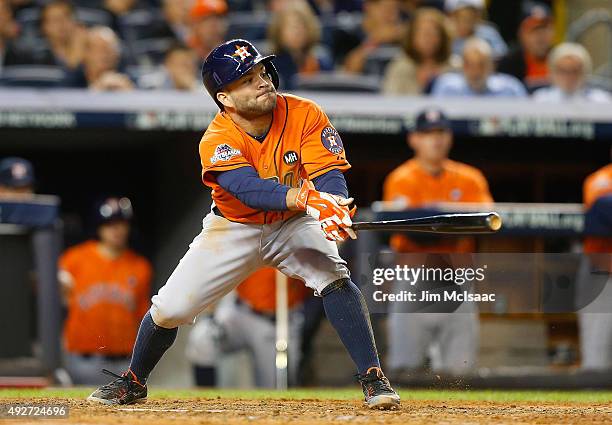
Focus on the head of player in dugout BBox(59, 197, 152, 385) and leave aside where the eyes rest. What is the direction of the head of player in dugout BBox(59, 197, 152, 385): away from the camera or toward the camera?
toward the camera

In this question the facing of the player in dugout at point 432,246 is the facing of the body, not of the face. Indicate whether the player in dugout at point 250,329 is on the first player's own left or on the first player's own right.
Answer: on the first player's own right

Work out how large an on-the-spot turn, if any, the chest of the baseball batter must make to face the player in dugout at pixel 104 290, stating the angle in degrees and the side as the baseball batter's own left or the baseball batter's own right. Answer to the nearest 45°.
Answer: approximately 180°

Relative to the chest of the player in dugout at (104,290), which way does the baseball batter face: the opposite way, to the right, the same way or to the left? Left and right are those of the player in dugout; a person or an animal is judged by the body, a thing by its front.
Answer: the same way

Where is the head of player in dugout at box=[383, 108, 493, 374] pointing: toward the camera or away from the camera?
toward the camera

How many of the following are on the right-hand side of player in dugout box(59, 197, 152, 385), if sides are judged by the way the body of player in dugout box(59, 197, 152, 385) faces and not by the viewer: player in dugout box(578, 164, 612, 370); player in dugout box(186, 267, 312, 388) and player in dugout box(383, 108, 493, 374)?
0

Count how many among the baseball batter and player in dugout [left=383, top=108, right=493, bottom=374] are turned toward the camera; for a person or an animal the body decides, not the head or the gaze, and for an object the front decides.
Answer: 2

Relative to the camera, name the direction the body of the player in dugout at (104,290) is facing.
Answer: toward the camera

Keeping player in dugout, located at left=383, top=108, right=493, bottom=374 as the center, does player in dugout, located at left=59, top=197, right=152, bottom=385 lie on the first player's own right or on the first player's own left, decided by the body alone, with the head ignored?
on the first player's own right

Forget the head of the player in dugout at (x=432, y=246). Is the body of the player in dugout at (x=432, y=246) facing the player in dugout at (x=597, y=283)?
no

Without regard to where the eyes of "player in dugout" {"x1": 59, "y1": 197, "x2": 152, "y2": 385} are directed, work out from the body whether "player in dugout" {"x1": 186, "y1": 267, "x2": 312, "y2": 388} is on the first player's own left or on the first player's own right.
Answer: on the first player's own left

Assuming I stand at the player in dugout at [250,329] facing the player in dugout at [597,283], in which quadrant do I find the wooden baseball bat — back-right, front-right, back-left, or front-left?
front-right

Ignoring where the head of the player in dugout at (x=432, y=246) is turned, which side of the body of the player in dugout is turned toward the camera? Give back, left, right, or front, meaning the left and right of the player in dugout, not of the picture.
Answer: front

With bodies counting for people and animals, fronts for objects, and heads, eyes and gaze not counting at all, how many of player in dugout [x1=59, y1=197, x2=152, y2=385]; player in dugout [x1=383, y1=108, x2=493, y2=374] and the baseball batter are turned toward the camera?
3

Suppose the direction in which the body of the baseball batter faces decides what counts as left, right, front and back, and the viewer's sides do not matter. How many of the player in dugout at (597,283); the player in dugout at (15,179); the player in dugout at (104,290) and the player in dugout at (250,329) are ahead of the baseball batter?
0

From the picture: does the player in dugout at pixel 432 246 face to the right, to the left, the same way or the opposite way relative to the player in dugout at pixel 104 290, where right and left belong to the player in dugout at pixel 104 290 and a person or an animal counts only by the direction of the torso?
the same way

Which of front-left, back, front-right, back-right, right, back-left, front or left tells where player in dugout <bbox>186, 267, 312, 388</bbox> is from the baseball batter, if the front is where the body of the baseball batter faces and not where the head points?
back
